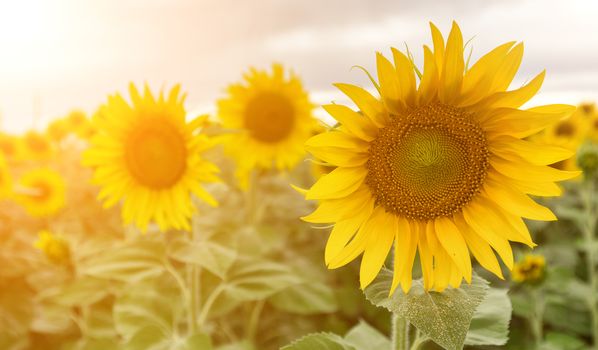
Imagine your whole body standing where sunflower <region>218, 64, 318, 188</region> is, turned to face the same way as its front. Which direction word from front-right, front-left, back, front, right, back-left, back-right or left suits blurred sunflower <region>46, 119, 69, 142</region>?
back-right

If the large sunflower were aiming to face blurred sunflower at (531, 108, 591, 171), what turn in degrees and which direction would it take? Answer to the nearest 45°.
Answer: approximately 180°

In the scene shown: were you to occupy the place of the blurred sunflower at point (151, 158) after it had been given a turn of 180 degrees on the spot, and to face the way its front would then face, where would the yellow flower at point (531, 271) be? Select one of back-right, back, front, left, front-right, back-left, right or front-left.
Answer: right

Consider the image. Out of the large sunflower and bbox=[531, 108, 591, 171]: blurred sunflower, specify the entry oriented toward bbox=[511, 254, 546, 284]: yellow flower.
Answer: the blurred sunflower

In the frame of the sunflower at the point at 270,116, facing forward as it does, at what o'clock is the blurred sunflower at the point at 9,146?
The blurred sunflower is roughly at 4 o'clock from the sunflower.

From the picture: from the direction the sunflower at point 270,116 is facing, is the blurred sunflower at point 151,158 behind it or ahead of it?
ahead

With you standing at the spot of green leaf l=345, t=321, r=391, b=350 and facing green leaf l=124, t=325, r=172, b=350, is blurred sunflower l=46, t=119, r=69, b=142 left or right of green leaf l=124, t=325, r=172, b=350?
right

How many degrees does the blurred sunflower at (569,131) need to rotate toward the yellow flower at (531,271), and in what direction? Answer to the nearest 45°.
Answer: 0° — it already faces it
